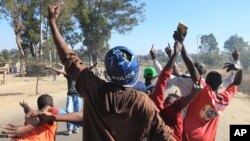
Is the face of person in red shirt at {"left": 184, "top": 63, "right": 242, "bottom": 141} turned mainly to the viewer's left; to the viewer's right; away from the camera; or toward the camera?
away from the camera

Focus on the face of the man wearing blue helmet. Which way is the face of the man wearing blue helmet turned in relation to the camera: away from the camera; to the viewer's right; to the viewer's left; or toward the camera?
away from the camera

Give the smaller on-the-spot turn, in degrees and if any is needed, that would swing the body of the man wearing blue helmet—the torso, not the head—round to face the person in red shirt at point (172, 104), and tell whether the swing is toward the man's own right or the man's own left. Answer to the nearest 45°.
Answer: approximately 45° to the man's own right

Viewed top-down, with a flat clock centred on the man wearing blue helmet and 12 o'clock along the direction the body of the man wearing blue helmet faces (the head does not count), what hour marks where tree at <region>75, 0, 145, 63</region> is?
The tree is roughly at 12 o'clock from the man wearing blue helmet.

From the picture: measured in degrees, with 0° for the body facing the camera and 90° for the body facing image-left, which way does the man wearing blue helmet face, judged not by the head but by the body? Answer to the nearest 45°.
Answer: approximately 180°
